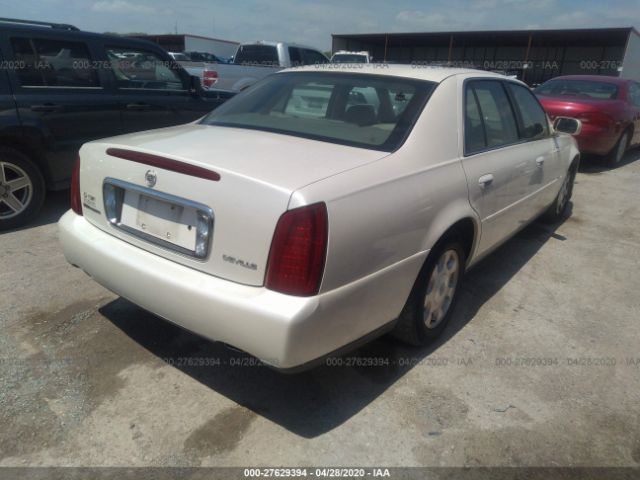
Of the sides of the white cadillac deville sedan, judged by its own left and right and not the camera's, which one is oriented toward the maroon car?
front

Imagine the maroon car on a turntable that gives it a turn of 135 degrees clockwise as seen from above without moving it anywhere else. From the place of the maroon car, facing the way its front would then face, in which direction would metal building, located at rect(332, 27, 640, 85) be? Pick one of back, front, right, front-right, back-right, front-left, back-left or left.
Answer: back

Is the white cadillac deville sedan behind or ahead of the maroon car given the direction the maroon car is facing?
behind

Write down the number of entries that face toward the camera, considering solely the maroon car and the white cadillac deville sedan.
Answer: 0

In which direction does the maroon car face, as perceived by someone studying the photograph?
facing away from the viewer and to the right of the viewer

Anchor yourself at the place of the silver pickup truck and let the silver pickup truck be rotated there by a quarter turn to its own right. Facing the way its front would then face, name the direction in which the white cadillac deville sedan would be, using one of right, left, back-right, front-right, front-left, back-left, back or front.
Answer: front-right

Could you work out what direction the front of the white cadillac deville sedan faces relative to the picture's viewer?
facing away from the viewer and to the right of the viewer

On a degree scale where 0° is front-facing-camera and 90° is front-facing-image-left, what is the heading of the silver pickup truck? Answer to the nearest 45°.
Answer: approximately 225°
